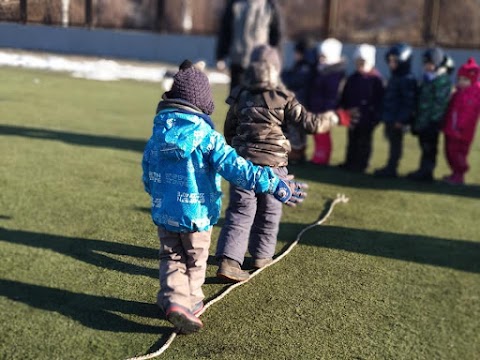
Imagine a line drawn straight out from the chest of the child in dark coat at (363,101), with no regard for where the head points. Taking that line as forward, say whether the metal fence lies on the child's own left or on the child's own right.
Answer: on the child's own right

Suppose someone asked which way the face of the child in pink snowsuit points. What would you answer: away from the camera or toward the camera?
toward the camera

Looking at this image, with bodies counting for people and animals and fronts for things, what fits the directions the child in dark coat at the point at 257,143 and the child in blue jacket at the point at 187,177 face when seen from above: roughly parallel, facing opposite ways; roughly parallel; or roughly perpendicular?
roughly parallel

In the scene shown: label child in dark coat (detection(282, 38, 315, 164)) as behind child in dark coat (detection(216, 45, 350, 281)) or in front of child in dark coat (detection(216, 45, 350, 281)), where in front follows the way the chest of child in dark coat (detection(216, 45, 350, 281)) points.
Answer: in front

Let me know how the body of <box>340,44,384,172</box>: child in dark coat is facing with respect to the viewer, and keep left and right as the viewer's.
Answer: facing the viewer and to the left of the viewer

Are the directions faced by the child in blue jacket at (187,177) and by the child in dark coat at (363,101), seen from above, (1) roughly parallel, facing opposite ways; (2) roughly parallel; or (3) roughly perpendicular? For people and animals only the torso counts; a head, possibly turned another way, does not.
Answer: roughly parallel, facing opposite ways

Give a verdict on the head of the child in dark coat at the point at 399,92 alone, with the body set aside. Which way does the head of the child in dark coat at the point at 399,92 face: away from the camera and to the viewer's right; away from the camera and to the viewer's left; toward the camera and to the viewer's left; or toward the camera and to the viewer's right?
toward the camera and to the viewer's left

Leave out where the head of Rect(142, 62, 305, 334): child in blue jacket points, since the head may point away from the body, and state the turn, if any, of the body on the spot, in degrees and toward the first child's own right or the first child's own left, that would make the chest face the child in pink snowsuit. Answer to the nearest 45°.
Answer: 0° — they already face them

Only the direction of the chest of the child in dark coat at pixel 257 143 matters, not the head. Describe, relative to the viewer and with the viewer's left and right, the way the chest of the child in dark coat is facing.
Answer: facing away from the viewer and to the right of the viewer

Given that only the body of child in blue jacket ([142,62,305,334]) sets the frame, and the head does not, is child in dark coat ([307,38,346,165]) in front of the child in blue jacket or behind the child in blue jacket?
in front

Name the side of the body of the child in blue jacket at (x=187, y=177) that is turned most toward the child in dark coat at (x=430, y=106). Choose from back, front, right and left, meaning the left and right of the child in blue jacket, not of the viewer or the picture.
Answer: front

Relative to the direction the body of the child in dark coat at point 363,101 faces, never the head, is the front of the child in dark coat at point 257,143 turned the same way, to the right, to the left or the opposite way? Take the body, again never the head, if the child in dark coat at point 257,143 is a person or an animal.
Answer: the opposite way

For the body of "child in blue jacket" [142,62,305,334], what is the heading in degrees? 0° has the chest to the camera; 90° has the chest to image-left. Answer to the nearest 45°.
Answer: approximately 225°
